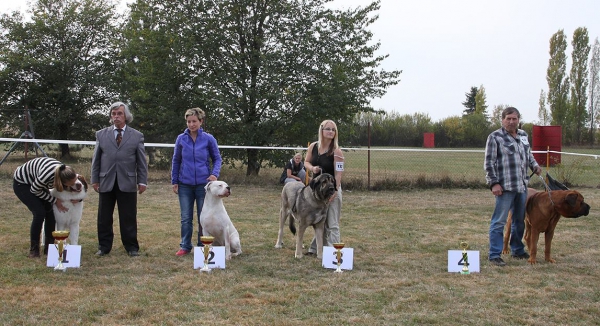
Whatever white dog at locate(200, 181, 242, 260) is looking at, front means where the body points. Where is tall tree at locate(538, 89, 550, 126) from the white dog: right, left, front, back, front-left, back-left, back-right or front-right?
back

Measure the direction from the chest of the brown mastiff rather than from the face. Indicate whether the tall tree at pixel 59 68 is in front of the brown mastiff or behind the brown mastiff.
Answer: behind

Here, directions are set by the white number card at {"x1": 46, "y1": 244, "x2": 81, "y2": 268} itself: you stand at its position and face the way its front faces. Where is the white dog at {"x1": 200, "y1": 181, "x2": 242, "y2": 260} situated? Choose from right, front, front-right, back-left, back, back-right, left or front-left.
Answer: left

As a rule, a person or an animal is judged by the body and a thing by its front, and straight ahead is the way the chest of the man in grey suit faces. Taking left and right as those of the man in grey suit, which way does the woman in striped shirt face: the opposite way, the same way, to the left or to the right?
to the left

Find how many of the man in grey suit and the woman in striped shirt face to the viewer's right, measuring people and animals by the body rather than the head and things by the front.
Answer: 1

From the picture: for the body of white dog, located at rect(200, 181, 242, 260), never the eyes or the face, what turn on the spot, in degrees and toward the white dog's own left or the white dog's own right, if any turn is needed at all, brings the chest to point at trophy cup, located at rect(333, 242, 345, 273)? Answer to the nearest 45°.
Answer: approximately 90° to the white dog's own left

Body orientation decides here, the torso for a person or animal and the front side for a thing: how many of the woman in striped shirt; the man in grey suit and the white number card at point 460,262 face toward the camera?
2

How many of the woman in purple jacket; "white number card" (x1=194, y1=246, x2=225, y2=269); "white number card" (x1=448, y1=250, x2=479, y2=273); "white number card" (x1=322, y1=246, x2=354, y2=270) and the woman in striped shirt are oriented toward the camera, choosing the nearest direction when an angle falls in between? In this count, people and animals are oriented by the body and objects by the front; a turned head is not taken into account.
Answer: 4

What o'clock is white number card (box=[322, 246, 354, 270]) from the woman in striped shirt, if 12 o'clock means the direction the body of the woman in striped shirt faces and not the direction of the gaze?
The white number card is roughly at 1 o'clock from the woman in striped shirt.

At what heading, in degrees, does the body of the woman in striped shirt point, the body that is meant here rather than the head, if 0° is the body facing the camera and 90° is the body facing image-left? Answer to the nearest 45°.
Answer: approximately 270°

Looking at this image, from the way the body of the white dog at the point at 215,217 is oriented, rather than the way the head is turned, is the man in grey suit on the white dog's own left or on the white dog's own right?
on the white dog's own right

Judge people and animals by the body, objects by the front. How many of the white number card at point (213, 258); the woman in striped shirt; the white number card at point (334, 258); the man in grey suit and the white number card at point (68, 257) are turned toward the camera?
4
